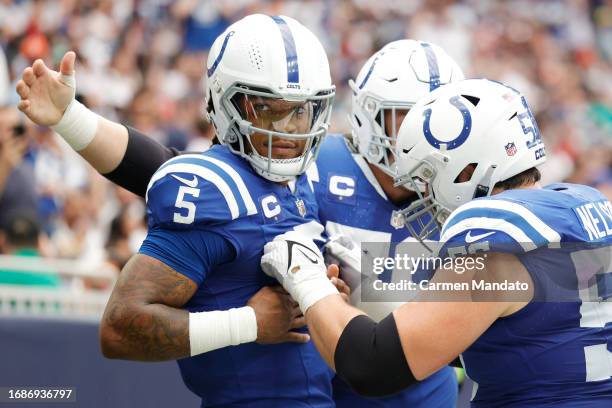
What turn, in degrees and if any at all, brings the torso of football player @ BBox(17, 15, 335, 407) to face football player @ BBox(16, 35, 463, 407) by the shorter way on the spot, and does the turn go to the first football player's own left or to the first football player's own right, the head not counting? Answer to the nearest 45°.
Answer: approximately 90° to the first football player's own left

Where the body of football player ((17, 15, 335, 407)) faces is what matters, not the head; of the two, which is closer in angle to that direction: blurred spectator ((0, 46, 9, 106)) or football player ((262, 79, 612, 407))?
the football player

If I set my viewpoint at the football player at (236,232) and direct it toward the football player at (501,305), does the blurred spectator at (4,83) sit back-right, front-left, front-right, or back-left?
back-left

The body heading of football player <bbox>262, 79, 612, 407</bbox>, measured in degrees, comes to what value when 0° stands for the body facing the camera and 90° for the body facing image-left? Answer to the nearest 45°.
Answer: approximately 135°

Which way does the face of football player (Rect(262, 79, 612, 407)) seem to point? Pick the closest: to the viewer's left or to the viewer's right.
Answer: to the viewer's left

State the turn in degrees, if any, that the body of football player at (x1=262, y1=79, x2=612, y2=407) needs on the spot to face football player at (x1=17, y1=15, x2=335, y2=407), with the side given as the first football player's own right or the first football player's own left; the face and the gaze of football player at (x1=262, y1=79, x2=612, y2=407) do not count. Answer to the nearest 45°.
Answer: approximately 45° to the first football player's own left

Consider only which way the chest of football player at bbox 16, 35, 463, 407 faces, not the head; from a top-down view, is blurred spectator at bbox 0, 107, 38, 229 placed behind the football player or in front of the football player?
behind

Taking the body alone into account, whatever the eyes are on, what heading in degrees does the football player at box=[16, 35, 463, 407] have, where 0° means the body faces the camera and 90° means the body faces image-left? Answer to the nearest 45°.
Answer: approximately 315°
